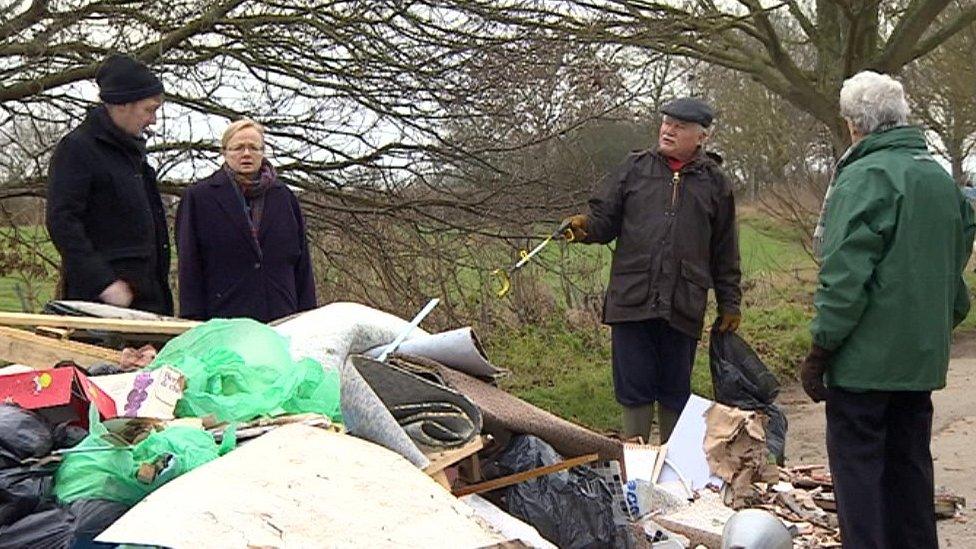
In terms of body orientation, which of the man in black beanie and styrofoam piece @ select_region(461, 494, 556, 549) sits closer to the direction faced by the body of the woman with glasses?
the styrofoam piece

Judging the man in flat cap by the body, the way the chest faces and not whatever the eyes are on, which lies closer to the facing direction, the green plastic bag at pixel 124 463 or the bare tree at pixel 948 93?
the green plastic bag

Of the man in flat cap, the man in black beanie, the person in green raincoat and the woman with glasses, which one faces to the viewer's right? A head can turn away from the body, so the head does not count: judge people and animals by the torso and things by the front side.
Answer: the man in black beanie

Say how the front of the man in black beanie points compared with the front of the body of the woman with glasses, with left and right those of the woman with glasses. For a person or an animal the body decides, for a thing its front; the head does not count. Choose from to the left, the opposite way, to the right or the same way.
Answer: to the left

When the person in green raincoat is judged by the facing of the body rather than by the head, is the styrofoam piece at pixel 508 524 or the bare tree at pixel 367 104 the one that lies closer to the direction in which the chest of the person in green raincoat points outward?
the bare tree

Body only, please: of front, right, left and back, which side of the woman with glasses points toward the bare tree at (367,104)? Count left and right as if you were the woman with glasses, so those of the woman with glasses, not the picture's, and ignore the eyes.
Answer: back

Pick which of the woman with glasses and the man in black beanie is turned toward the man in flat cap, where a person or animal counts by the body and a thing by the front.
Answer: the man in black beanie

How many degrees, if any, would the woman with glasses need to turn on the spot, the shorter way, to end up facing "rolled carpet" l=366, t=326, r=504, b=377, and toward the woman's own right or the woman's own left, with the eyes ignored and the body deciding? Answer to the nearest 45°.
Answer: approximately 45° to the woman's own left

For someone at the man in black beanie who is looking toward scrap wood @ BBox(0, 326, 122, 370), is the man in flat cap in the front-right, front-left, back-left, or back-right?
back-left

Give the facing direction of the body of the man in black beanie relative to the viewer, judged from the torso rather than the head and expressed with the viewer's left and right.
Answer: facing to the right of the viewer

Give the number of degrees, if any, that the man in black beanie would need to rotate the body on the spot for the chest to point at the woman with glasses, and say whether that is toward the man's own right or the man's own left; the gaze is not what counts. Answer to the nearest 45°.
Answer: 0° — they already face them

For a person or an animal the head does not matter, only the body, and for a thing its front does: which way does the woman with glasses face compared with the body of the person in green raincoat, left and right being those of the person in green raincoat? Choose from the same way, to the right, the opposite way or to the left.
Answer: the opposite way

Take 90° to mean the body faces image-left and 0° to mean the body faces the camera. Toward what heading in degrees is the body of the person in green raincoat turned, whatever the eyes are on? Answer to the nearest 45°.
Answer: approximately 135°
